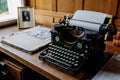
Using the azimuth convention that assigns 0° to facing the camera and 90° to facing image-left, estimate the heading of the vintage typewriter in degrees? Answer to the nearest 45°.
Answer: approximately 45°

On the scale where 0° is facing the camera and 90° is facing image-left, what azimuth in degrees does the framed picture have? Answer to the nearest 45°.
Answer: approximately 0°
